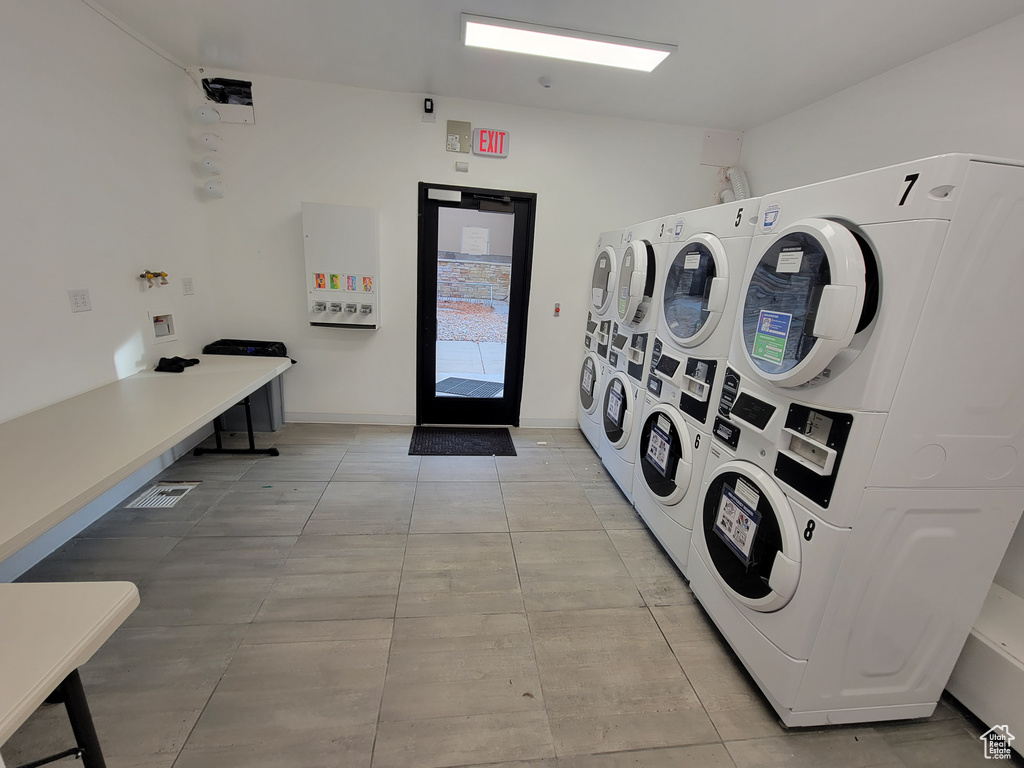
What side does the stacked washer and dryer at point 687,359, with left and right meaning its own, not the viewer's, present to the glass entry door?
right

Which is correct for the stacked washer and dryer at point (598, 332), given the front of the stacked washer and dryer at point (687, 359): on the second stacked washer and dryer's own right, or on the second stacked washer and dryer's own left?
on the second stacked washer and dryer's own right

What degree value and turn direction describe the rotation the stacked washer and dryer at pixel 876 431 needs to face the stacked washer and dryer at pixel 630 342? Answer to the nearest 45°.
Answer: approximately 90° to its right

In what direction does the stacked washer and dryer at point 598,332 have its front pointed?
to the viewer's left

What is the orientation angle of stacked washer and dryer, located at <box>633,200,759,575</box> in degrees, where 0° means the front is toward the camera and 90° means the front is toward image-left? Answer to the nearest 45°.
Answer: approximately 45°

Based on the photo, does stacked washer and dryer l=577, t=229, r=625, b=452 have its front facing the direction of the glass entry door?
yes

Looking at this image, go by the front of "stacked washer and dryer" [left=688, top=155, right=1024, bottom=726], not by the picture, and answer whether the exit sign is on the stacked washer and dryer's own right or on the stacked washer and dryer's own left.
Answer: on the stacked washer and dryer's own right

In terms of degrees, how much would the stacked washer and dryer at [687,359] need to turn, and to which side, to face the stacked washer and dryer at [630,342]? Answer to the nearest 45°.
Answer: approximately 90° to its right
